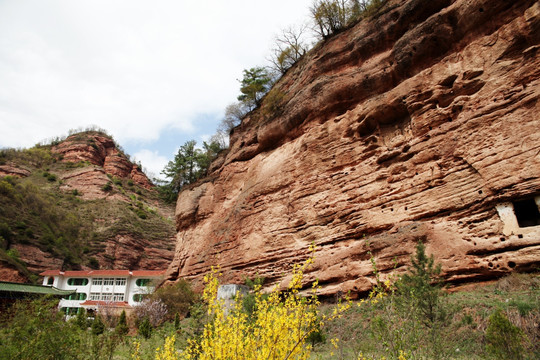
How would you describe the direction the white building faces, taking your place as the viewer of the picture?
facing the viewer

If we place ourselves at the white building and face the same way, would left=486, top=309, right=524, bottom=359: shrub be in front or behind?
in front

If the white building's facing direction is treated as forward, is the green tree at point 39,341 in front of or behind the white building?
in front

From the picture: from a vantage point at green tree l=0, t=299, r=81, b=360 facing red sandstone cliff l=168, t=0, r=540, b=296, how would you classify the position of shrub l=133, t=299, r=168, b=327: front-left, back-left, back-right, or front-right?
front-left

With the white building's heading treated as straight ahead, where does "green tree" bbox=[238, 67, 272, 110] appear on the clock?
The green tree is roughly at 11 o'clock from the white building.

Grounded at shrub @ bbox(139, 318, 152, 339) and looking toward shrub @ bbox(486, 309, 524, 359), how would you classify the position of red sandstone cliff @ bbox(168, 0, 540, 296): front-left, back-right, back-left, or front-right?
front-left

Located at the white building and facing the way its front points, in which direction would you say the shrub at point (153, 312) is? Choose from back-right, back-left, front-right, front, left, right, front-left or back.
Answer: front

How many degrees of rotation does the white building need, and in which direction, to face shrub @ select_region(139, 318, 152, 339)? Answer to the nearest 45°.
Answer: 0° — it already faces it

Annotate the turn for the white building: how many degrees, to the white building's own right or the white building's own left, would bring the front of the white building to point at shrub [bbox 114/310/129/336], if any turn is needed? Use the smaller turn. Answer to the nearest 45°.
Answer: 0° — it already faces it
